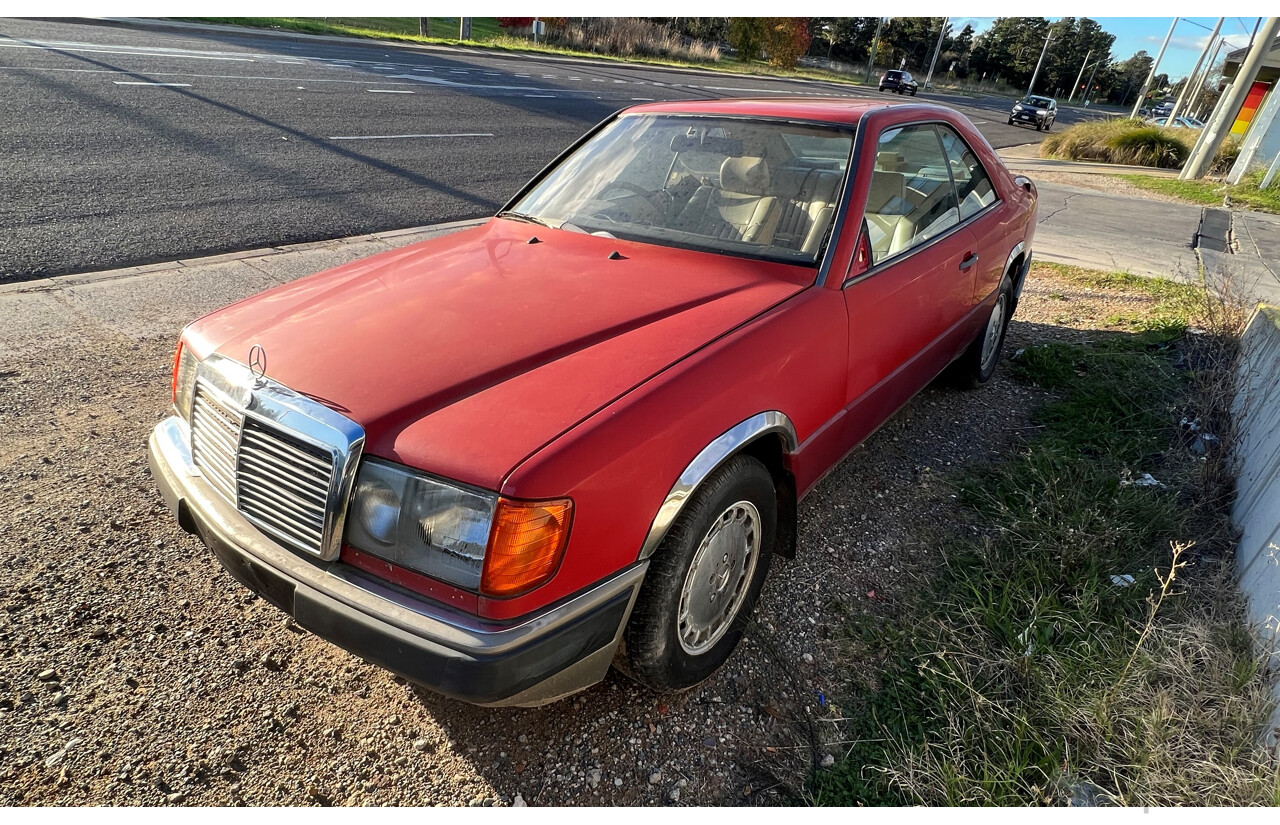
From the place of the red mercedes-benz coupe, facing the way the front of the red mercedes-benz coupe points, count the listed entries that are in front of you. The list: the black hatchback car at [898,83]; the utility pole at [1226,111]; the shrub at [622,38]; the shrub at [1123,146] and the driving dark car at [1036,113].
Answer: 0

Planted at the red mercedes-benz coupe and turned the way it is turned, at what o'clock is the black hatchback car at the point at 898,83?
The black hatchback car is roughly at 5 o'clock from the red mercedes-benz coupe.

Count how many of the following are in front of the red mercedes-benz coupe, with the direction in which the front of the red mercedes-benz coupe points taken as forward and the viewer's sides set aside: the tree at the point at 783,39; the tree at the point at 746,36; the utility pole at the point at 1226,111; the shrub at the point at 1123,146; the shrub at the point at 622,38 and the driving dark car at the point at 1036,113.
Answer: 0

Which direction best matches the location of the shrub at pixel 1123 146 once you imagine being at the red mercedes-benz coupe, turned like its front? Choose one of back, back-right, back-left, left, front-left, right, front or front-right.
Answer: back

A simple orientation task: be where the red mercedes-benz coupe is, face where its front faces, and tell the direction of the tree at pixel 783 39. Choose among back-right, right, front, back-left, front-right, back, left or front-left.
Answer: back-right

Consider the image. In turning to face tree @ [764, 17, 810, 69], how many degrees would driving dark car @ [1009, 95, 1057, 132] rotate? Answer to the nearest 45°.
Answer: approximately 90° to its right

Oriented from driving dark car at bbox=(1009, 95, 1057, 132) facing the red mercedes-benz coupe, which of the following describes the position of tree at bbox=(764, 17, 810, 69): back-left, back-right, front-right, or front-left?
back-right

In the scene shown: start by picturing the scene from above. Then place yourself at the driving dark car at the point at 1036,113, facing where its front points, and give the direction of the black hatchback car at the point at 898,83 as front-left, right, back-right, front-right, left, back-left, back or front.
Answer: right

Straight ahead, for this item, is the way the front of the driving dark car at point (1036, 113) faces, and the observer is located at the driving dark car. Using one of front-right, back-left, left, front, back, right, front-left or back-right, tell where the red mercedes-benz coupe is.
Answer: front-left

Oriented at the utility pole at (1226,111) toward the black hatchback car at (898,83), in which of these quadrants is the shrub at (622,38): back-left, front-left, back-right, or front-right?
front-left

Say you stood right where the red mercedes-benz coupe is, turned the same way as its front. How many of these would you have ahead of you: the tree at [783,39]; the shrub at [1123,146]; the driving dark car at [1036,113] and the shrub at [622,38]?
0

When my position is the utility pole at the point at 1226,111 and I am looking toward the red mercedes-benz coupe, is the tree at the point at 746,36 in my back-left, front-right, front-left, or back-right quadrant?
back-right

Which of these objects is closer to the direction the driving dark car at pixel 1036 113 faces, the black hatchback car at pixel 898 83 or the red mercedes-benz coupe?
the red mercedes-benz coupe

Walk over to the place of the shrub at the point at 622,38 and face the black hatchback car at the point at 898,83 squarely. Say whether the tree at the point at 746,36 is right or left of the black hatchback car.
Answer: left

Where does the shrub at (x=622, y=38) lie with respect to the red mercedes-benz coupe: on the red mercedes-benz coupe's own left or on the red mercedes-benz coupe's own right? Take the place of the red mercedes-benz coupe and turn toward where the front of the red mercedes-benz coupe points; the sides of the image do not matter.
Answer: on the red mercedes-benz coupe's own right

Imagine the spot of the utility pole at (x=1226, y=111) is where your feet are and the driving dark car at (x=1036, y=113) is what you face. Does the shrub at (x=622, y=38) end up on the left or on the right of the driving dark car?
left

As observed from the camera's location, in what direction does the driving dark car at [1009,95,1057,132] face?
facing the viewer and to the left of the viewer

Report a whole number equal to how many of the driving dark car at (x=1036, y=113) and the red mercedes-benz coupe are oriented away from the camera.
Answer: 0

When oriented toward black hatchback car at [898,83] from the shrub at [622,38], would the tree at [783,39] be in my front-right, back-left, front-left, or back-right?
front-left

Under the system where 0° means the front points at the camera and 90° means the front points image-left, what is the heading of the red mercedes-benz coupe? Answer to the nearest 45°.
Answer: approximately 45°

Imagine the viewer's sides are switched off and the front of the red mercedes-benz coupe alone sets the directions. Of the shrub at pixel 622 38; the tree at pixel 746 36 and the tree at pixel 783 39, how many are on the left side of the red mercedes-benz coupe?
0
